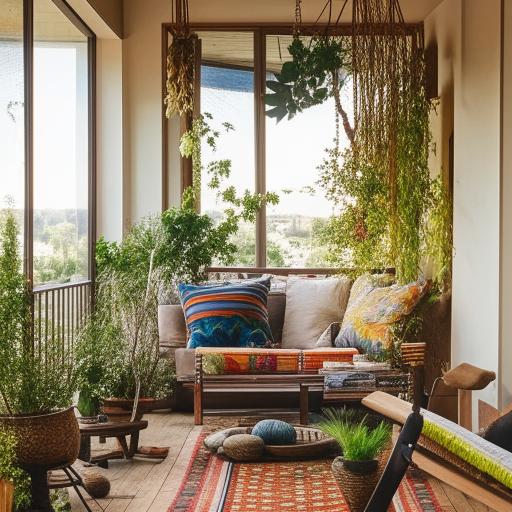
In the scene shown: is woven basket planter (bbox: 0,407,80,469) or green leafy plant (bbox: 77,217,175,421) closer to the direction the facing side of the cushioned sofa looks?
the woven basket planter

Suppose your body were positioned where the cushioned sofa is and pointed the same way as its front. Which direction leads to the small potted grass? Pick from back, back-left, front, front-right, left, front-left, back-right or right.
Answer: front

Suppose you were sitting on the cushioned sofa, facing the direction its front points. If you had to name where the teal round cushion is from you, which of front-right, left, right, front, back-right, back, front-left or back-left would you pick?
front

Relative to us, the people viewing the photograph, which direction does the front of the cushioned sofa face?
facing the viewer

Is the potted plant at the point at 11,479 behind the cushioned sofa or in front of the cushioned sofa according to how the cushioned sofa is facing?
in front

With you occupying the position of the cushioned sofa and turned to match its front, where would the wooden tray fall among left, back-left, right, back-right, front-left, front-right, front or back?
front

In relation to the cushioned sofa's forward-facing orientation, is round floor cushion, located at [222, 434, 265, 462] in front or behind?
in front

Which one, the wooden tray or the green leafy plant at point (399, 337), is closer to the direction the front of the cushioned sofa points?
the wooden tray

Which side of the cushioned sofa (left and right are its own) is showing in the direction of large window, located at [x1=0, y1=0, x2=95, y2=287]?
right

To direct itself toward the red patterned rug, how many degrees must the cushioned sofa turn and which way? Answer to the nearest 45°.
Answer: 0° — it already faces it

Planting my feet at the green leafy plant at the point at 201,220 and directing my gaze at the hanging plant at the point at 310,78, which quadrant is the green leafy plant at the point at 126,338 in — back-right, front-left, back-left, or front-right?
back-right
